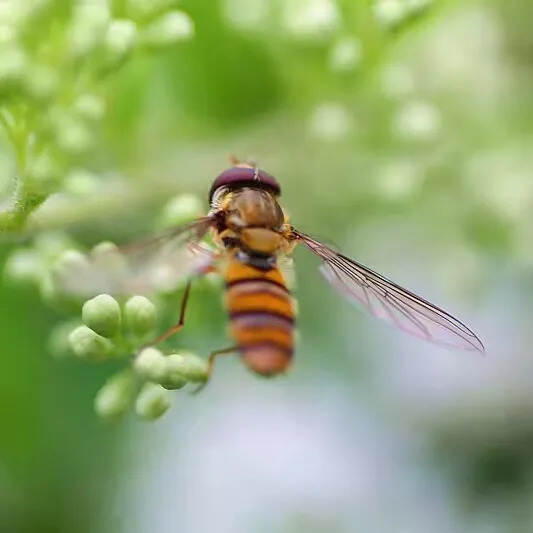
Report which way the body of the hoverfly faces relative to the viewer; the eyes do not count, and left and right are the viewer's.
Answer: facing away from the viewer

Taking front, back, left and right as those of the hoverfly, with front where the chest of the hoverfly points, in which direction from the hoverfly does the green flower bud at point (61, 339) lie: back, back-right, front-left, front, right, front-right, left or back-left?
front-left
